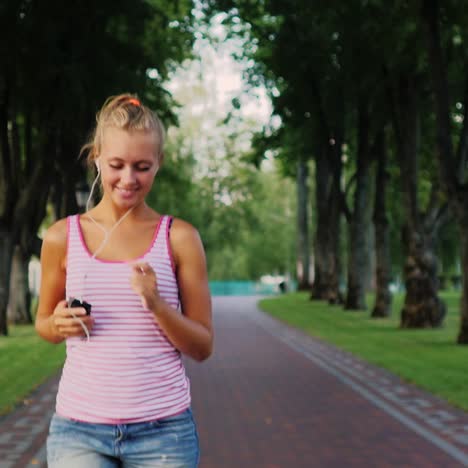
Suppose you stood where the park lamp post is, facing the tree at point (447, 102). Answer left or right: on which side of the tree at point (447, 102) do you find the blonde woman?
right

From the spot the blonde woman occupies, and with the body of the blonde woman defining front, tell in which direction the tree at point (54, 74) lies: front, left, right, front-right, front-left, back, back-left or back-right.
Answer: back

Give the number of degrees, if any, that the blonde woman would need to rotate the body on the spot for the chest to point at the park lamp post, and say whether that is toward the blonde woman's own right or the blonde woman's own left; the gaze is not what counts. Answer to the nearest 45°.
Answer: approximately 180°

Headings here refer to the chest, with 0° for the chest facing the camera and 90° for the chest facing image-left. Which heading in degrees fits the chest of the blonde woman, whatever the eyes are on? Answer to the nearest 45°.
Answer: approximately 0°

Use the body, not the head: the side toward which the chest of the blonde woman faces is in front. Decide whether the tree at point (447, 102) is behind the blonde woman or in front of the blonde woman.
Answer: behind
